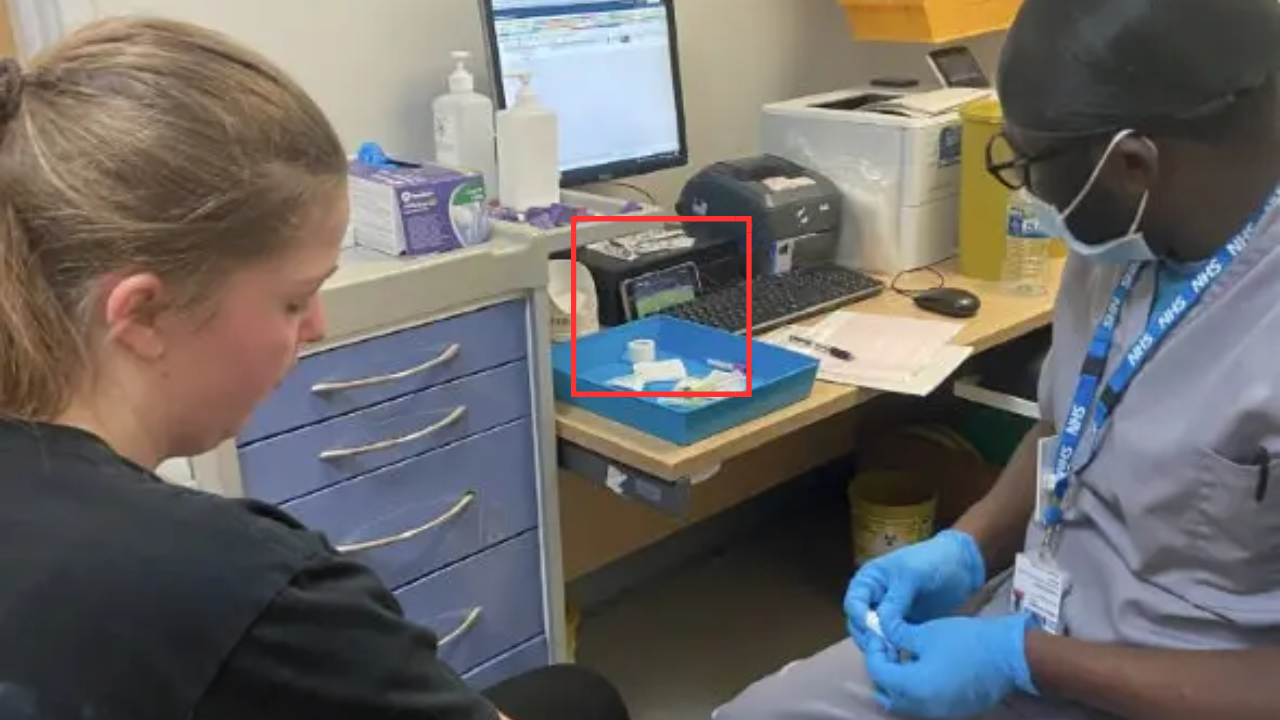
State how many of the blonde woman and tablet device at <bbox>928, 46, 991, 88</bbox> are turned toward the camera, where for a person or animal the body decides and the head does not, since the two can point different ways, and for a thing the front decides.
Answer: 1

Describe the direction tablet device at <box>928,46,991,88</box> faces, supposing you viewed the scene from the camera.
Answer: facing the viewer

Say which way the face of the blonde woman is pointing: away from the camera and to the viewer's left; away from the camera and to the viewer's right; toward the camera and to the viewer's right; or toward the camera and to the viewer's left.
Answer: away from the camera and to the viewer's right

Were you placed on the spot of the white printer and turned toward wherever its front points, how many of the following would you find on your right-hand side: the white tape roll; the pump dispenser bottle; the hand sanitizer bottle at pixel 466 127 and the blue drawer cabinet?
4

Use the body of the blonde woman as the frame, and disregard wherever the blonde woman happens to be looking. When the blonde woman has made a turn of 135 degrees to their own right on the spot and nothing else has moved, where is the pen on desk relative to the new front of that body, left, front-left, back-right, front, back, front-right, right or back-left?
back-left

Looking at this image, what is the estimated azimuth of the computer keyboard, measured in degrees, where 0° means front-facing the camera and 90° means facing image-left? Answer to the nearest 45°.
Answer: approximately 315°

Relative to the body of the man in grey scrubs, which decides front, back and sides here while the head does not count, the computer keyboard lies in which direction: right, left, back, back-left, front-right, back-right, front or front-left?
right

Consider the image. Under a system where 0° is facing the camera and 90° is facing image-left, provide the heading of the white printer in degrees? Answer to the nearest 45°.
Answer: approximately 315°

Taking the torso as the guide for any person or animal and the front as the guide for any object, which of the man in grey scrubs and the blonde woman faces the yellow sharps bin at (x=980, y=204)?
the blonde woman

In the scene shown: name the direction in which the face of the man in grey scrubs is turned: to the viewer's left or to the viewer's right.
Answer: to the viewer's left

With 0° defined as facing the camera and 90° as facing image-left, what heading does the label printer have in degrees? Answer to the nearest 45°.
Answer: approximately 315°

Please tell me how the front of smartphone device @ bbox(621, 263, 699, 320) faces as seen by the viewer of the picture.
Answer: facing the viewer and to the right of the viewer

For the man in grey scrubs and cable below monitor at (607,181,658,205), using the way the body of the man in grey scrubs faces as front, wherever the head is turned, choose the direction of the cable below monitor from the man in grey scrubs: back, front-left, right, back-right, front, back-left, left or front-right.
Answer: right

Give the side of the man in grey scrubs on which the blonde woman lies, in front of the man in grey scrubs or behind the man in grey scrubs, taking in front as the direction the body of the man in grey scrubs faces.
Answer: in front

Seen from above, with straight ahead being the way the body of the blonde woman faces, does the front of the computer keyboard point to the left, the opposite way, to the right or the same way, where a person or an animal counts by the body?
to the right

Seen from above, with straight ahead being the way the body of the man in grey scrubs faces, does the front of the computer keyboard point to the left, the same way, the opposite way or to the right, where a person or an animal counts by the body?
to the left
